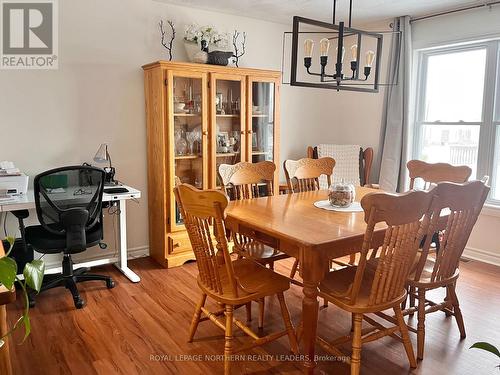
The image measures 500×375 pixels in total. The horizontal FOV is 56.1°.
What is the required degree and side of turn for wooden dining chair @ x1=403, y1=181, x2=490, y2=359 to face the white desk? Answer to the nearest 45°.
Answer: approximately 45° to its left

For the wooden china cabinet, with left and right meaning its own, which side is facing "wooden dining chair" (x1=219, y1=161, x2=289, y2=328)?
front

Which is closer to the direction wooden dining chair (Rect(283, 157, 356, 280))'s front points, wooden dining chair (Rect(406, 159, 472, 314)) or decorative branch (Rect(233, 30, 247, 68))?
the wooden dining chair

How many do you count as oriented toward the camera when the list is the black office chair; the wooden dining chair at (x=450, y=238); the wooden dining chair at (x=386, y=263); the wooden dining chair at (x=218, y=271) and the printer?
1

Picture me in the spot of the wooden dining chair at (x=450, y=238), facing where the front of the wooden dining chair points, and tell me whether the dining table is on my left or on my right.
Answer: on my left

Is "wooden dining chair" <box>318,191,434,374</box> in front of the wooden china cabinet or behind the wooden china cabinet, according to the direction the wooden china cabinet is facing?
in front

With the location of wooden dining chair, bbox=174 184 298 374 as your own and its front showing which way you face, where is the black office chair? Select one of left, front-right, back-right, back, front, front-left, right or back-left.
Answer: left

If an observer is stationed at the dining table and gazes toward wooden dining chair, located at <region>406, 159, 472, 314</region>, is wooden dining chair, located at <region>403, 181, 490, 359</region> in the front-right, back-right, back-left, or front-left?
front-right

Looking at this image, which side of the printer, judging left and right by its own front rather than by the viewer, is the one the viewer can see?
front

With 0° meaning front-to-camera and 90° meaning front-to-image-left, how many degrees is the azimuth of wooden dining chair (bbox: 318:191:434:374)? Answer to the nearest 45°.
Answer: approximately 135°

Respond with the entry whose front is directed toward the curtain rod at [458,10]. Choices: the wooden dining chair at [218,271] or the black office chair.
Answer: the wooden dining chair
